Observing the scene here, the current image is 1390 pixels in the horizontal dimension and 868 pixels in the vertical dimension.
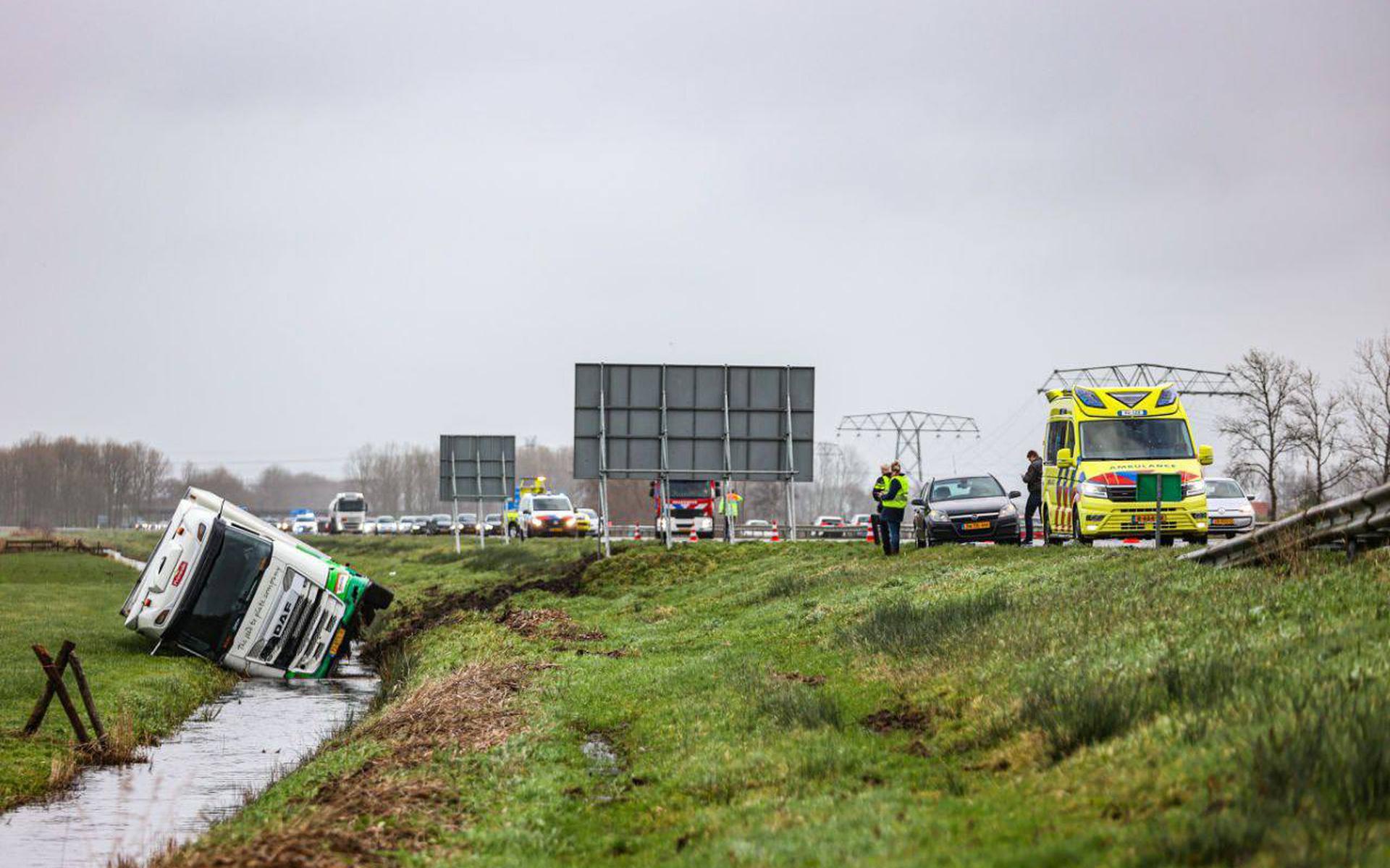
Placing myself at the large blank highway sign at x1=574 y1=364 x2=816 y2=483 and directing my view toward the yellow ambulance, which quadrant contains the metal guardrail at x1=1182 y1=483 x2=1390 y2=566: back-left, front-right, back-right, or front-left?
front-right

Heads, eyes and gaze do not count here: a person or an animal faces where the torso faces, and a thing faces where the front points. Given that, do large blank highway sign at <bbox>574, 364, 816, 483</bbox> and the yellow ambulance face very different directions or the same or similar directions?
very different directions

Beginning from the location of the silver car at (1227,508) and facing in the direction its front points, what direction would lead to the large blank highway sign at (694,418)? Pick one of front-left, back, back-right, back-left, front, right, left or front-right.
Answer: right

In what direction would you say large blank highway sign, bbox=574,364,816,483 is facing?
away from the camera

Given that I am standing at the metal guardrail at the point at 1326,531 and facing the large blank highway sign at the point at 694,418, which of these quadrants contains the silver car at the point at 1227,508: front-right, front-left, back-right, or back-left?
front-right

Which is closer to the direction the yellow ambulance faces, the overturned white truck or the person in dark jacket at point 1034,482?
the overturned white truck

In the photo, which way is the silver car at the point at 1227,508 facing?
toward the camera

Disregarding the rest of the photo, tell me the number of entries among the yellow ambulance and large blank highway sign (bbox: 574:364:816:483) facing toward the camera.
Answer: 1

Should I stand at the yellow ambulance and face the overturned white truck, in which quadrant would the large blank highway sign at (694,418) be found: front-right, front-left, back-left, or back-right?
front-right

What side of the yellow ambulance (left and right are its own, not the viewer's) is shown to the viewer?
front

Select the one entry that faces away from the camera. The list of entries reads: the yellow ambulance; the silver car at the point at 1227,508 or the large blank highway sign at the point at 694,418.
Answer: the large blank highway sign

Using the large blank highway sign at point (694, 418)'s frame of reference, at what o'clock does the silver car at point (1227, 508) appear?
The silver car is roughly at 4 o'clock from the large blank highway sign.
